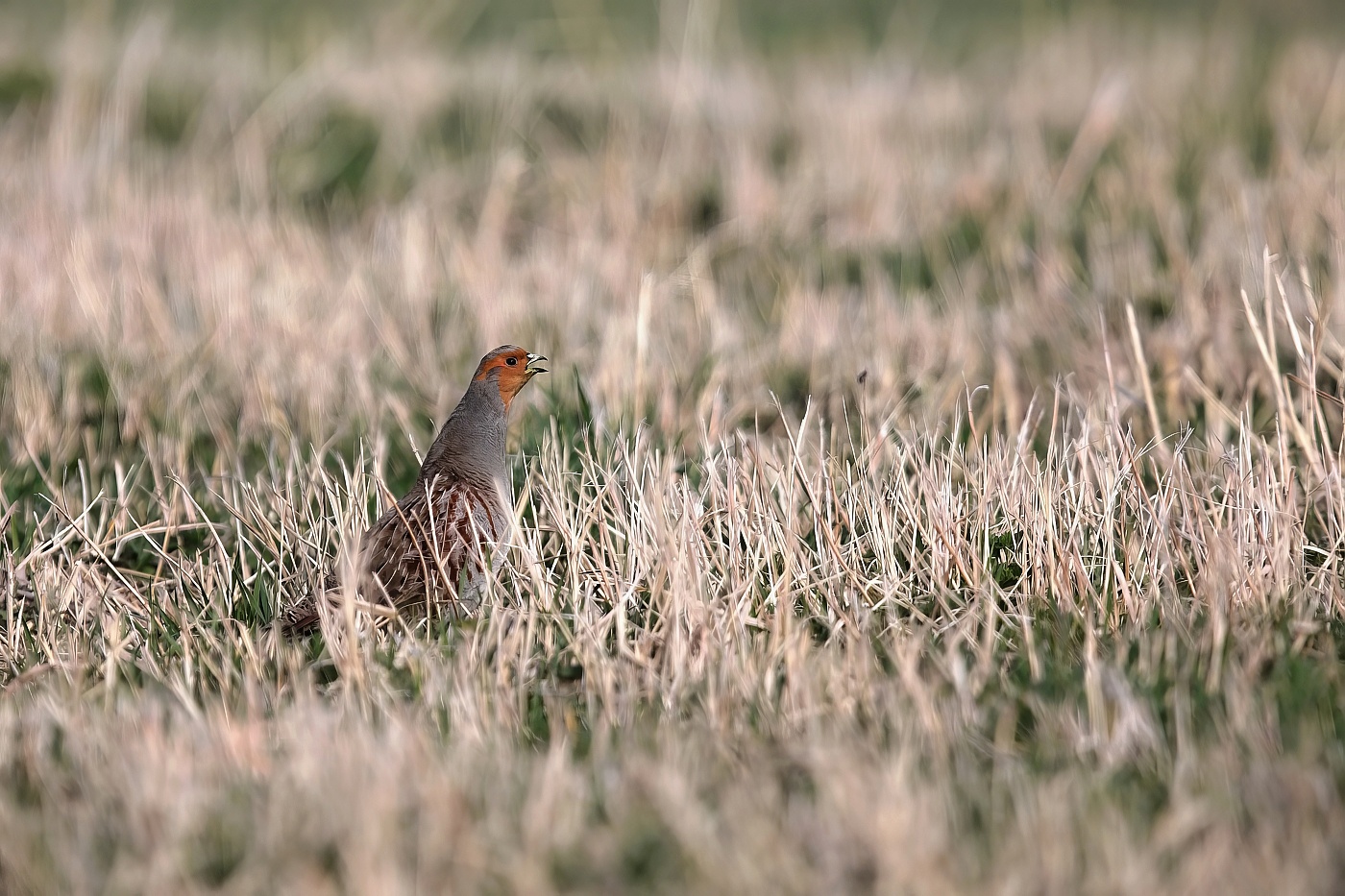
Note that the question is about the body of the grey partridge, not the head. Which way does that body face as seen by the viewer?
to the viewer's right
